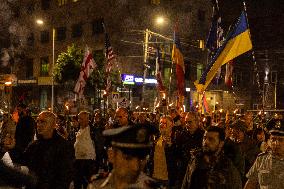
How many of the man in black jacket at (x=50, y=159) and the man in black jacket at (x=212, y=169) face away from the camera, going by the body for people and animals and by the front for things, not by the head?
0

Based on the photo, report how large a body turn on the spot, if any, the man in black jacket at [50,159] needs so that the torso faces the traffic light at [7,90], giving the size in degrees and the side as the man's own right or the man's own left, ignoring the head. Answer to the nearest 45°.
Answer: approximately 135° to the man's own right

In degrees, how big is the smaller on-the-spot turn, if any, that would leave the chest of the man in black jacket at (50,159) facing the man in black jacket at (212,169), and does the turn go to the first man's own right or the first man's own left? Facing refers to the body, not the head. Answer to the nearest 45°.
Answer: approximately 90° to the first man's own left

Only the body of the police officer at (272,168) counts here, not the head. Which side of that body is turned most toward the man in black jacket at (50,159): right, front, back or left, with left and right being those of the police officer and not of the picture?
right

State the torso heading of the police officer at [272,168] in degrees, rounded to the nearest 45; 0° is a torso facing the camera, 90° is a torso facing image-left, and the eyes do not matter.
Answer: approximately 0°

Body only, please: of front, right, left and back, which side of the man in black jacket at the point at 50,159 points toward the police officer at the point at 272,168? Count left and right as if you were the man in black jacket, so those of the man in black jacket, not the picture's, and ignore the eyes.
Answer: left

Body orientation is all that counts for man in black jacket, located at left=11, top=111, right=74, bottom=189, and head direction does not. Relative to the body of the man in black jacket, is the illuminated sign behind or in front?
behind
